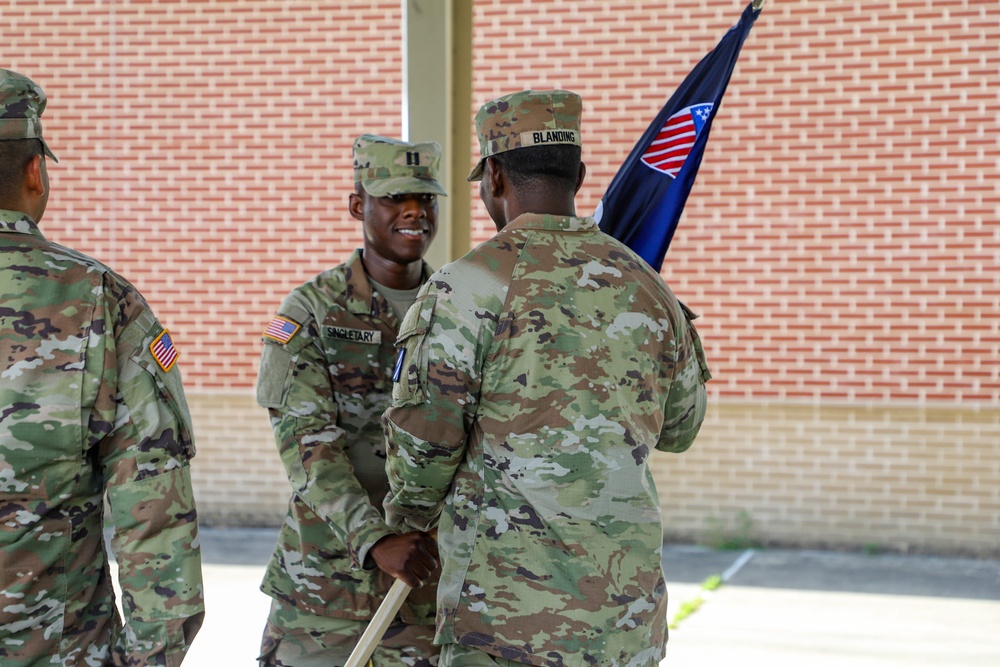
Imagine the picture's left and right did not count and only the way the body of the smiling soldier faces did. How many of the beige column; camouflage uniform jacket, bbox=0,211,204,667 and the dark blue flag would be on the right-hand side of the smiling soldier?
1

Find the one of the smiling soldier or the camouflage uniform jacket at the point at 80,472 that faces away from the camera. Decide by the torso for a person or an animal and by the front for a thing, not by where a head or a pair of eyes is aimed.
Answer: the camouflage uniform jacket

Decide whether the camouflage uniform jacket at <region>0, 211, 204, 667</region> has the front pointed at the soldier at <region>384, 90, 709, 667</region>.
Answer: no

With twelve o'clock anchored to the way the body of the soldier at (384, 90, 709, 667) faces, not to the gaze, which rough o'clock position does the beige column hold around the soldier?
The beige column is roughly at 1 o'clock from the soldier.

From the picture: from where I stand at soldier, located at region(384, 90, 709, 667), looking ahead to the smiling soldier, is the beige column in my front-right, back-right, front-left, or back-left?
front-right

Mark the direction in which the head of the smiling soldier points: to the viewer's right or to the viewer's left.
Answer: to the viewer's right

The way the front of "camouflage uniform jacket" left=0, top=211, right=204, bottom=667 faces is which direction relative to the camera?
away from the camera

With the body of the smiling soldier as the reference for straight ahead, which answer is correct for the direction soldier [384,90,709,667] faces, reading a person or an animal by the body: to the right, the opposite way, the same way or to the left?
the opposite way

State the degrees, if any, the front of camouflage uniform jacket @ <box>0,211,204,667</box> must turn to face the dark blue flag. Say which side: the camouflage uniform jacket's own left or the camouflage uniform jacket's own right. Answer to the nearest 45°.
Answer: approximately 45° to the camouflage uniform jacket's own right

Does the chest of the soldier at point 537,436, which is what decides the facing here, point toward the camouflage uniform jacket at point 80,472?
no

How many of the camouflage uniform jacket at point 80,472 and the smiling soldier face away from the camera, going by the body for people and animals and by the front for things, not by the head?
1

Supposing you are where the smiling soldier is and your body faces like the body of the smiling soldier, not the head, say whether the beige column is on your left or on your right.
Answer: on your left

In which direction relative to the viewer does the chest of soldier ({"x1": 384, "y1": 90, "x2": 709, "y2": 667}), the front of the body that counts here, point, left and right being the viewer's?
facing away from the viewer and to the left of the viewer

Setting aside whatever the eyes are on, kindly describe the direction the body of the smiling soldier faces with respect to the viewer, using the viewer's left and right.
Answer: facing the viewer and to the right of the viewer

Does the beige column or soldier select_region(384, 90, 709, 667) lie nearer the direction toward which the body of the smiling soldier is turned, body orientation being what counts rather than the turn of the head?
the soldier

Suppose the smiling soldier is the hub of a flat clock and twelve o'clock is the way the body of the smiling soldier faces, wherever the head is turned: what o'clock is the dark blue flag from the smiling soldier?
The dark blue flag is roughly at 10 o'clock from the smiling soldier.
